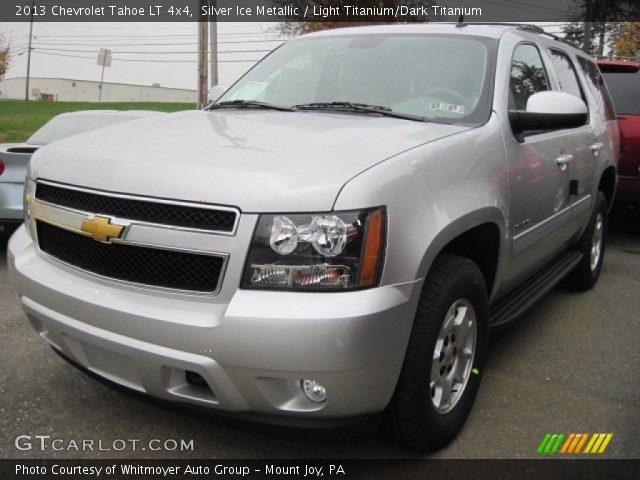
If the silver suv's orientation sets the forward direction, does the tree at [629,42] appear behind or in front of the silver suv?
behind

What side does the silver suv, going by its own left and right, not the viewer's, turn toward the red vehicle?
back

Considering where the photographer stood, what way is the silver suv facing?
facing the viewer and to the left of the viewer
